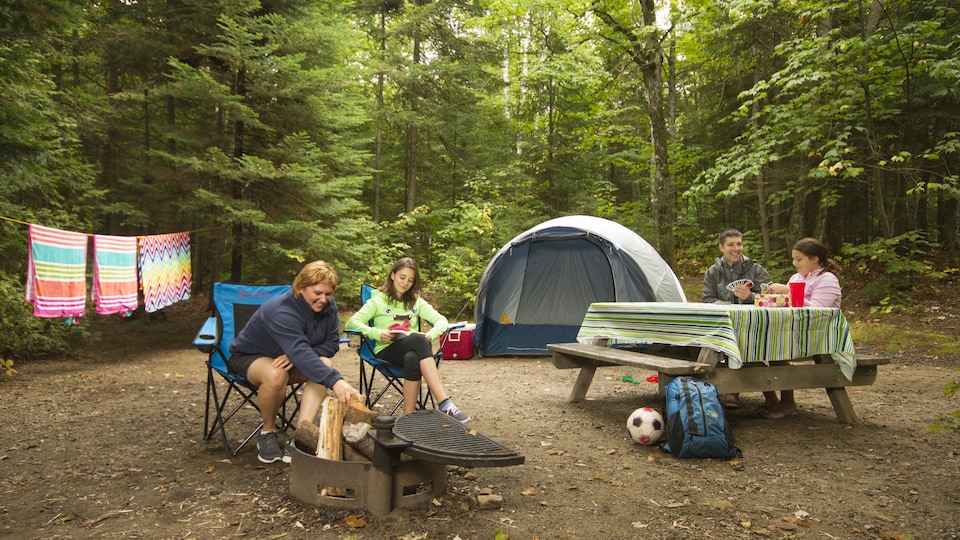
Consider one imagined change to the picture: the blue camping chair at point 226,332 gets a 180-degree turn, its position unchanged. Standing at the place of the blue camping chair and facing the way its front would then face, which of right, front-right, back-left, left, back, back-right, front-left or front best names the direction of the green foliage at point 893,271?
back-right

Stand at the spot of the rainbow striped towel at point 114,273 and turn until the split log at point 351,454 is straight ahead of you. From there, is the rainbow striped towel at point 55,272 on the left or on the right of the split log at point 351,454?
right

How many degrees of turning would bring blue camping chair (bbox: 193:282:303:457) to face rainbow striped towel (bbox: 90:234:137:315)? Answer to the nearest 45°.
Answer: approximately 135° to its left

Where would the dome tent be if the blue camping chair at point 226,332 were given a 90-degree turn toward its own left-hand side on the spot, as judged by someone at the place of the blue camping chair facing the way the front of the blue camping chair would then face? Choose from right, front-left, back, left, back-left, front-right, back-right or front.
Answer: front

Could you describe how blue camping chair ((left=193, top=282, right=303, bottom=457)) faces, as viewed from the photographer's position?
facing the viewer and to the right of the viewer

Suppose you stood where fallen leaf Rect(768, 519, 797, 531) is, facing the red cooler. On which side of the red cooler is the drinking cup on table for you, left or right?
right

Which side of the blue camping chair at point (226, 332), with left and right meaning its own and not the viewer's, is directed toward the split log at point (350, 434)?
front

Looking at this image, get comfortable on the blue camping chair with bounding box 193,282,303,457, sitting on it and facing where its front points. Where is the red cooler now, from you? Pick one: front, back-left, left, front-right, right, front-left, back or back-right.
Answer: left

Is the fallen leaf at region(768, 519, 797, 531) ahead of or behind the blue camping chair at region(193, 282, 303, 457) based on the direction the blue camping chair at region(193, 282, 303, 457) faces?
ahead

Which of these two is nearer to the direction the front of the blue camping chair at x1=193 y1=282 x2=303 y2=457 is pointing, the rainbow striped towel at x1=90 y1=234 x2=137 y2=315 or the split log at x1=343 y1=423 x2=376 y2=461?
the split log
